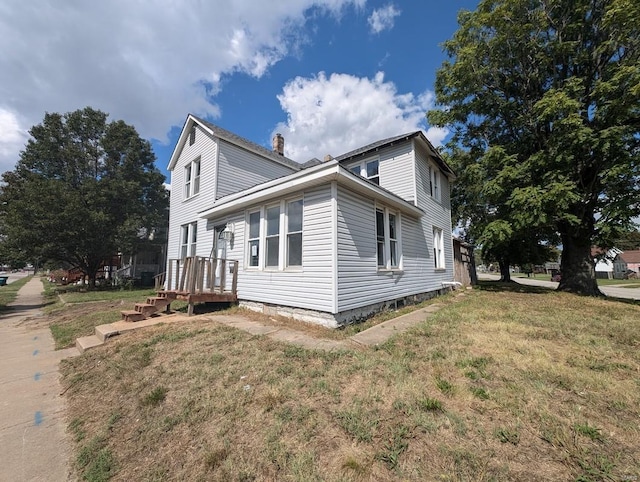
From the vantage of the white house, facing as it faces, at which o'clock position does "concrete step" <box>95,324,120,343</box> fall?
The concrete step is roughly at 1 o'clock from the white house.

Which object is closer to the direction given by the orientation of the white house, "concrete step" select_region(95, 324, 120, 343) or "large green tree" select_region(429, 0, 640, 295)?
the concrete step

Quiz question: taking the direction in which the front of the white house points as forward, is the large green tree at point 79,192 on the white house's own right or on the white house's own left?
on the white house's own right

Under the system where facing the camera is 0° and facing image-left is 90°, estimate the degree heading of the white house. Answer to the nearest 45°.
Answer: approximately 45°

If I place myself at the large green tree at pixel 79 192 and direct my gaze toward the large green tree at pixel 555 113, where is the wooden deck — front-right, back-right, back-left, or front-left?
front-right

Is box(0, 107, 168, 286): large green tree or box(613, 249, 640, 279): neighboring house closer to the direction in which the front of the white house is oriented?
the large green tree

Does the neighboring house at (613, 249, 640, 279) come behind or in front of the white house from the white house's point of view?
behind

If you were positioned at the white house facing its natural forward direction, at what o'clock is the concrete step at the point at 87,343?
The concrete step is roughly at 1 o'clock from the white house.

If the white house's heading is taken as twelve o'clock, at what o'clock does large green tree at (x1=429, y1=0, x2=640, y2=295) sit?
The large green tree is roughly at 7 o'clock from the white house.
